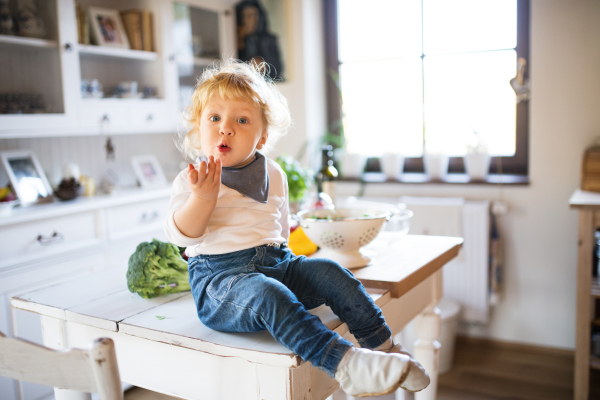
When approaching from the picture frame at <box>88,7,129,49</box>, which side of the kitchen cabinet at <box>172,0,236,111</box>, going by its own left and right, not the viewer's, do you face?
right

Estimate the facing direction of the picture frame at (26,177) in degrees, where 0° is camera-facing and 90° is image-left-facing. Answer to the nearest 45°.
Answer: approximately 315°

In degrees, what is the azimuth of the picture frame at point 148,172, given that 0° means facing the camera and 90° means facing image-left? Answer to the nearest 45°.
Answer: approximately 315°

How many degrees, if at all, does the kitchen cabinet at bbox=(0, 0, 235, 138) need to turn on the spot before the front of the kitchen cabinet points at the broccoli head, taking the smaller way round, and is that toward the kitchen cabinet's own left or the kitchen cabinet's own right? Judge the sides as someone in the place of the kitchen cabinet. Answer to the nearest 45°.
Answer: approximately 45° to the kitchen cabinet's own right

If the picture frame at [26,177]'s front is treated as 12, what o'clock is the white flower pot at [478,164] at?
The white flower pot is roughly at 11 o'clock from the picture frame.

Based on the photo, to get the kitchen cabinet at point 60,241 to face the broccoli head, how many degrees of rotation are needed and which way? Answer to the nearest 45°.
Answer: approximately 45° to its right

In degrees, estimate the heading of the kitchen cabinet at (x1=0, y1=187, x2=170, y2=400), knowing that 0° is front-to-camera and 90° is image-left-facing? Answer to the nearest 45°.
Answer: approximately 315°
